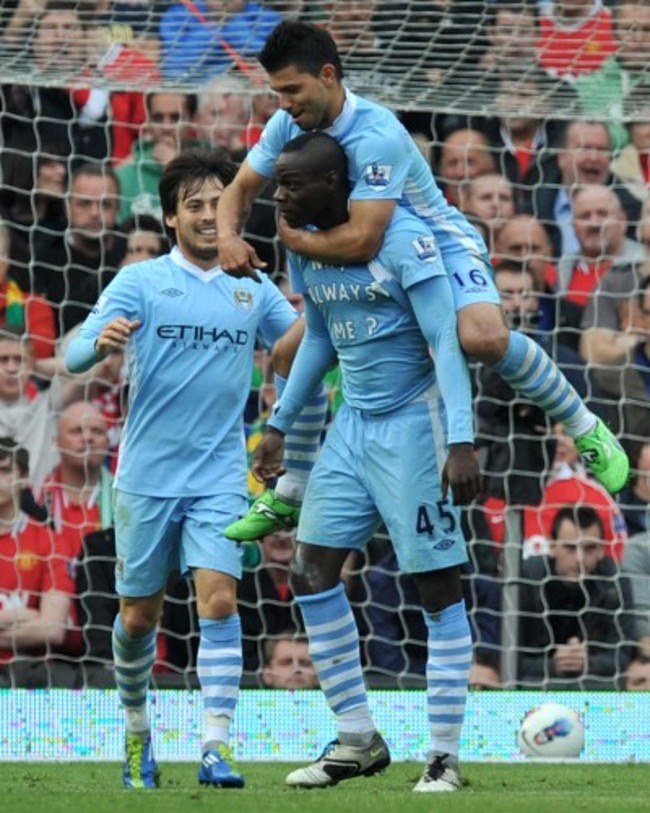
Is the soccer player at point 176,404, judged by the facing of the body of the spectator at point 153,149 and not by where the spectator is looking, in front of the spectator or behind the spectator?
in front

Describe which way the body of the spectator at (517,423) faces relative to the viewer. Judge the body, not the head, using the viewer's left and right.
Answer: facing the viewer

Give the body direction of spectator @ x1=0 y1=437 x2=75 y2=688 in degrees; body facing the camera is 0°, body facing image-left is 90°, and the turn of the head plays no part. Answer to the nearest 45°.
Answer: approximately 0°

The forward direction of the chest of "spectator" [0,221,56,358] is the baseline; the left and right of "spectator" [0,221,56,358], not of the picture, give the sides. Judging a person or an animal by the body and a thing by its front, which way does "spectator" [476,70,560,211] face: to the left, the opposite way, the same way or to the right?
the same way

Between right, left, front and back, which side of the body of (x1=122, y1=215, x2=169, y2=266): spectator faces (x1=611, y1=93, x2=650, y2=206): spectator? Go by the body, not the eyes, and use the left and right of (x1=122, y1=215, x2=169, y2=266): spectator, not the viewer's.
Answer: left

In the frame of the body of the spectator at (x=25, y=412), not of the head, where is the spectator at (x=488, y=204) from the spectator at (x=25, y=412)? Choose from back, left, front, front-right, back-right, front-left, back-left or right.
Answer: left

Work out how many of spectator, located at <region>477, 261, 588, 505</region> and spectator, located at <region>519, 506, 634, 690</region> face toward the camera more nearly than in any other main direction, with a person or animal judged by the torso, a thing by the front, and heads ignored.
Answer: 2

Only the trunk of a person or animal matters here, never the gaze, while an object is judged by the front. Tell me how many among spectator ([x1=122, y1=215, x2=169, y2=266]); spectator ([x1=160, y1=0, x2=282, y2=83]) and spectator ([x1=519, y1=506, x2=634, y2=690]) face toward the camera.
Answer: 3

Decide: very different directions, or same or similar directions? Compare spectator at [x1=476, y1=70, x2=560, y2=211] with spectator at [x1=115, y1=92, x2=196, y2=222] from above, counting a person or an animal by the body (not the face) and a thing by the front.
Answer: same or similar directions

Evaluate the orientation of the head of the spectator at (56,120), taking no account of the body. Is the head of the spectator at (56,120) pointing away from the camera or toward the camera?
toward the camera

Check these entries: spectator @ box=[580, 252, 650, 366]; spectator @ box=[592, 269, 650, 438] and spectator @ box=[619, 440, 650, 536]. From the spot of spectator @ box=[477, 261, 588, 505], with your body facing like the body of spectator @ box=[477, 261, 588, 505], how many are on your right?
0

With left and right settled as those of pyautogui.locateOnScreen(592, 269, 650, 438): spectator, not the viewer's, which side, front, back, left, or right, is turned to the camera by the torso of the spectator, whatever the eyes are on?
front

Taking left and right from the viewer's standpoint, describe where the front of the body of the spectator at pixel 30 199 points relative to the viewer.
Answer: facing the viewer and to the right of the viewer

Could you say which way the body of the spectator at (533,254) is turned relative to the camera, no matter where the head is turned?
toward the camera
